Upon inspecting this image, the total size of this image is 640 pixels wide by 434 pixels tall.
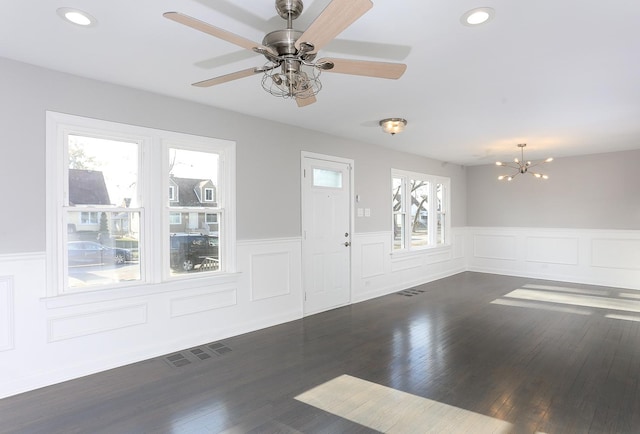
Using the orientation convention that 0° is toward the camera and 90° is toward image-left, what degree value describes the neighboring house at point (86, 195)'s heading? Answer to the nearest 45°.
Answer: approximately 0°

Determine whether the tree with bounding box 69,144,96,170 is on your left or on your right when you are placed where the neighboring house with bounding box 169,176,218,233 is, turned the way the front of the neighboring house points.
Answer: on your right

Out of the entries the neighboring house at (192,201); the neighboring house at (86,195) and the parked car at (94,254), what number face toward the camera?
2

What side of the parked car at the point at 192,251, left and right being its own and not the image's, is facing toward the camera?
right

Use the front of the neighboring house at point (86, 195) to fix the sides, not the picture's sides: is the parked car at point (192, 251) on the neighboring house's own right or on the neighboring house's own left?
on the neighboring house's own left

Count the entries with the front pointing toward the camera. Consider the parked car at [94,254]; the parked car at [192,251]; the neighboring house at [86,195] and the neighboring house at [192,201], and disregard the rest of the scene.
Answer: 2

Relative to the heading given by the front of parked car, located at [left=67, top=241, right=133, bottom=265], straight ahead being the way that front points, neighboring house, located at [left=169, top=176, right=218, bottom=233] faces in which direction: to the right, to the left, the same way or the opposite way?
to the right
